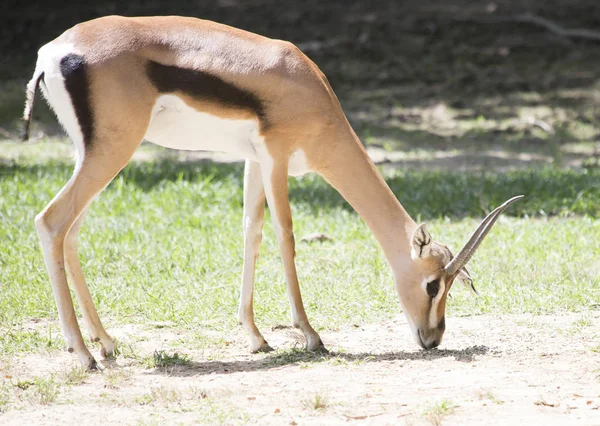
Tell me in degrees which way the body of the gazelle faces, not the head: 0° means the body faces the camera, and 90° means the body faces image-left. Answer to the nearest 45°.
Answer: approximately 270°
